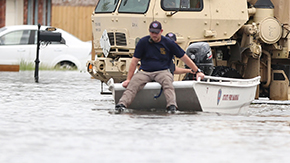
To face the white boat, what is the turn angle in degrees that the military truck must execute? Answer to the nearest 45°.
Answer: approximately 45° to its left

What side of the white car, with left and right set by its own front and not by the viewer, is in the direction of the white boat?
left

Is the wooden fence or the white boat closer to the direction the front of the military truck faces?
the white boat

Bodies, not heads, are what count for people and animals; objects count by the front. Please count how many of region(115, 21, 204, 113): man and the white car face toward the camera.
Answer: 1

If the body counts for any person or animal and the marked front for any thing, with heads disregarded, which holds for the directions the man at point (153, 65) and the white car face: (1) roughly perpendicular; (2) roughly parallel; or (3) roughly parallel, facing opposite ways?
roughly perpendicular

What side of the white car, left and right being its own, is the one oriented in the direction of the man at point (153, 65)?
left

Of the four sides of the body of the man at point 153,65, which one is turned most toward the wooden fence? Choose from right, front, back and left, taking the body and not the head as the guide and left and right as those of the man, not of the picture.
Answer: back

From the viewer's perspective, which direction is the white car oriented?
to the viewer's left

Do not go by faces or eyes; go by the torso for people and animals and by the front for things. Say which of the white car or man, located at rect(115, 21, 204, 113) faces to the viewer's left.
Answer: the white car
